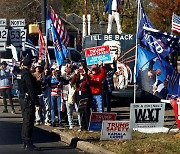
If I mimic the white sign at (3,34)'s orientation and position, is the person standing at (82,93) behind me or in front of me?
in front

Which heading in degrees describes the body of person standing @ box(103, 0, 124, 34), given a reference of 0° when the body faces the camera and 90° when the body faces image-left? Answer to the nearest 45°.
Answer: approximately 0°

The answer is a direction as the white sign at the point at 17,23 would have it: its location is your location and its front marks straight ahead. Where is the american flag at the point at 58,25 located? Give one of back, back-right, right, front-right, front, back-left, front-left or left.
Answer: front-left

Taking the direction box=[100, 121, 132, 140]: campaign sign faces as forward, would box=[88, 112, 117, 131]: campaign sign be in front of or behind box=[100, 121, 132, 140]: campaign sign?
behind

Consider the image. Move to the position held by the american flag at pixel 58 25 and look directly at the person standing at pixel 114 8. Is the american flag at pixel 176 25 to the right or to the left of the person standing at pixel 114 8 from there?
right

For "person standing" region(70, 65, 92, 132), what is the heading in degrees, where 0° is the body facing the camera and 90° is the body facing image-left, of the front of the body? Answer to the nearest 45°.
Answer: approximately 45°

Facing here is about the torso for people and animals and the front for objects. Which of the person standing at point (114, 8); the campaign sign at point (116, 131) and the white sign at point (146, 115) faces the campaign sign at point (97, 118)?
the person standing

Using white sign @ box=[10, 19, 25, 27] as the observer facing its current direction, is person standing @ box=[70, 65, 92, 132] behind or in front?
in front

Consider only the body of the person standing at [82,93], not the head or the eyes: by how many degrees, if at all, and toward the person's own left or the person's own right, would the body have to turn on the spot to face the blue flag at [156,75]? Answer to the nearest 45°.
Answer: approximately 135° to the person's own left

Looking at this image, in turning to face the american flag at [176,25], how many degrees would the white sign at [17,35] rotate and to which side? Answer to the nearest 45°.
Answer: approximately 90° to its left

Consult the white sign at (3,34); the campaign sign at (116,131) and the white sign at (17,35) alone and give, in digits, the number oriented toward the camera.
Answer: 3
